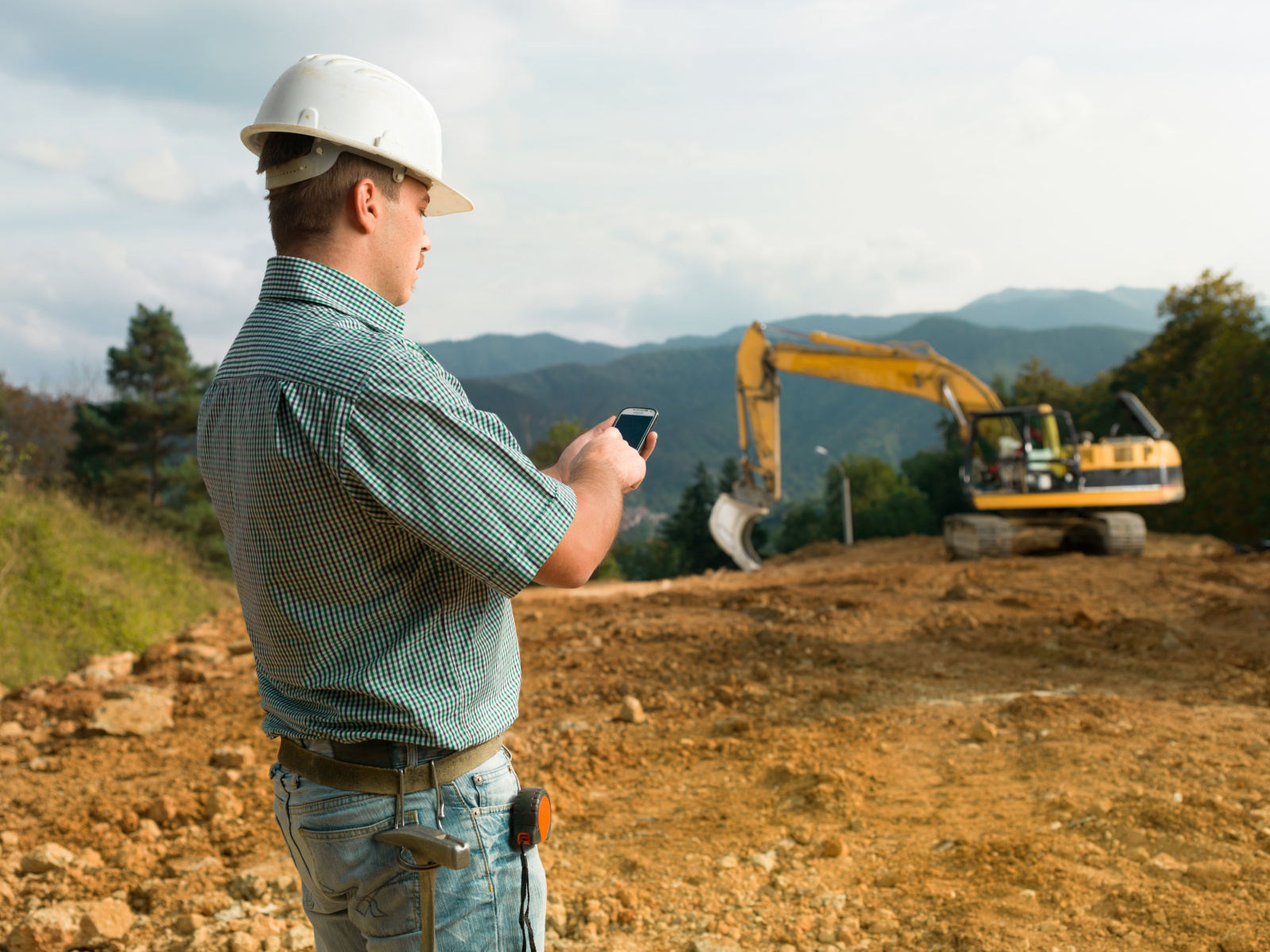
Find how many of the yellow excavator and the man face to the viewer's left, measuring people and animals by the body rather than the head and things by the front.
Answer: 1

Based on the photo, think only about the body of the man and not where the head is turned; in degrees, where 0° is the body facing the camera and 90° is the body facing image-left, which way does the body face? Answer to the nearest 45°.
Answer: approximately 225°

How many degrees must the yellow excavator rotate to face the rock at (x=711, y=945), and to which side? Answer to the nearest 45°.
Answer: approximately 90° to its left

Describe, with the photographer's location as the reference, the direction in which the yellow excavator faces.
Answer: facing to the left of the viewer

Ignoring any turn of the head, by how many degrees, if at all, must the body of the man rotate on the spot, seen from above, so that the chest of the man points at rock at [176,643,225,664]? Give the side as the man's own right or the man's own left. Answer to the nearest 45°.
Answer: approximately 45° to the man's own left

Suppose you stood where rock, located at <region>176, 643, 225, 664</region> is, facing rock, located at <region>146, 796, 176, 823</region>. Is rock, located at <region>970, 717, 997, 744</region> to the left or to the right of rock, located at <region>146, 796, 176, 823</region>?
left

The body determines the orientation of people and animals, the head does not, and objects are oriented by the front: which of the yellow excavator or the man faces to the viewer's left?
the yellow excavator

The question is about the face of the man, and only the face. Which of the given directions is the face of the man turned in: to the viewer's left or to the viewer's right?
to the viewer's right

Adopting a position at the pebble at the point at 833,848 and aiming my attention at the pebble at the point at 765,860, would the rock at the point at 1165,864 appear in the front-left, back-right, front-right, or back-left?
back-left

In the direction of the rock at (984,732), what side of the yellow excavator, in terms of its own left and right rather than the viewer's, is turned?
left

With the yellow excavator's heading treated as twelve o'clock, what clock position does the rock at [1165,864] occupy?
The rock is roughly at 9 o'clock from the yellow excavator.

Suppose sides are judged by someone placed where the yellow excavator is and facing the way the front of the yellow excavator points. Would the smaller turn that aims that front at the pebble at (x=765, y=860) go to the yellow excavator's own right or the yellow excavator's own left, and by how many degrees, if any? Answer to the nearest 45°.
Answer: approximately 90° to the yellow excavator's own left

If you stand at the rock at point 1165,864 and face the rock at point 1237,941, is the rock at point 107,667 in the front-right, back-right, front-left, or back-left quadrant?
back-right
